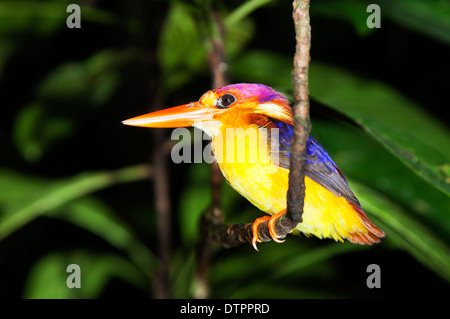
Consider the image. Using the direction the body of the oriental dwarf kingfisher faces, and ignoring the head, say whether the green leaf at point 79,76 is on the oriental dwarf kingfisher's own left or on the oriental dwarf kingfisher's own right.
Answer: on the oriental dwarf kingfisher's own right

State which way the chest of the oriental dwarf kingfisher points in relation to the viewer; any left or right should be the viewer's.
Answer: facing to the left of the viewer

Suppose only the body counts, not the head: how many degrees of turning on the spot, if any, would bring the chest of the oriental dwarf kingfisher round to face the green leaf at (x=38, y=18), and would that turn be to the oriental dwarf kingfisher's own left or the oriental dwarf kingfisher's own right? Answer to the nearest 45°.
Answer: approximately 45° to the oriental dwarf kingfisher's own right

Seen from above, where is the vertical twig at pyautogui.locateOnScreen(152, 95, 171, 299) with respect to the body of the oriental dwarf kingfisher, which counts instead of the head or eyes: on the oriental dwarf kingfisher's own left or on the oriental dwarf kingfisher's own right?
on the oriental dwarf kingfisher's own right
